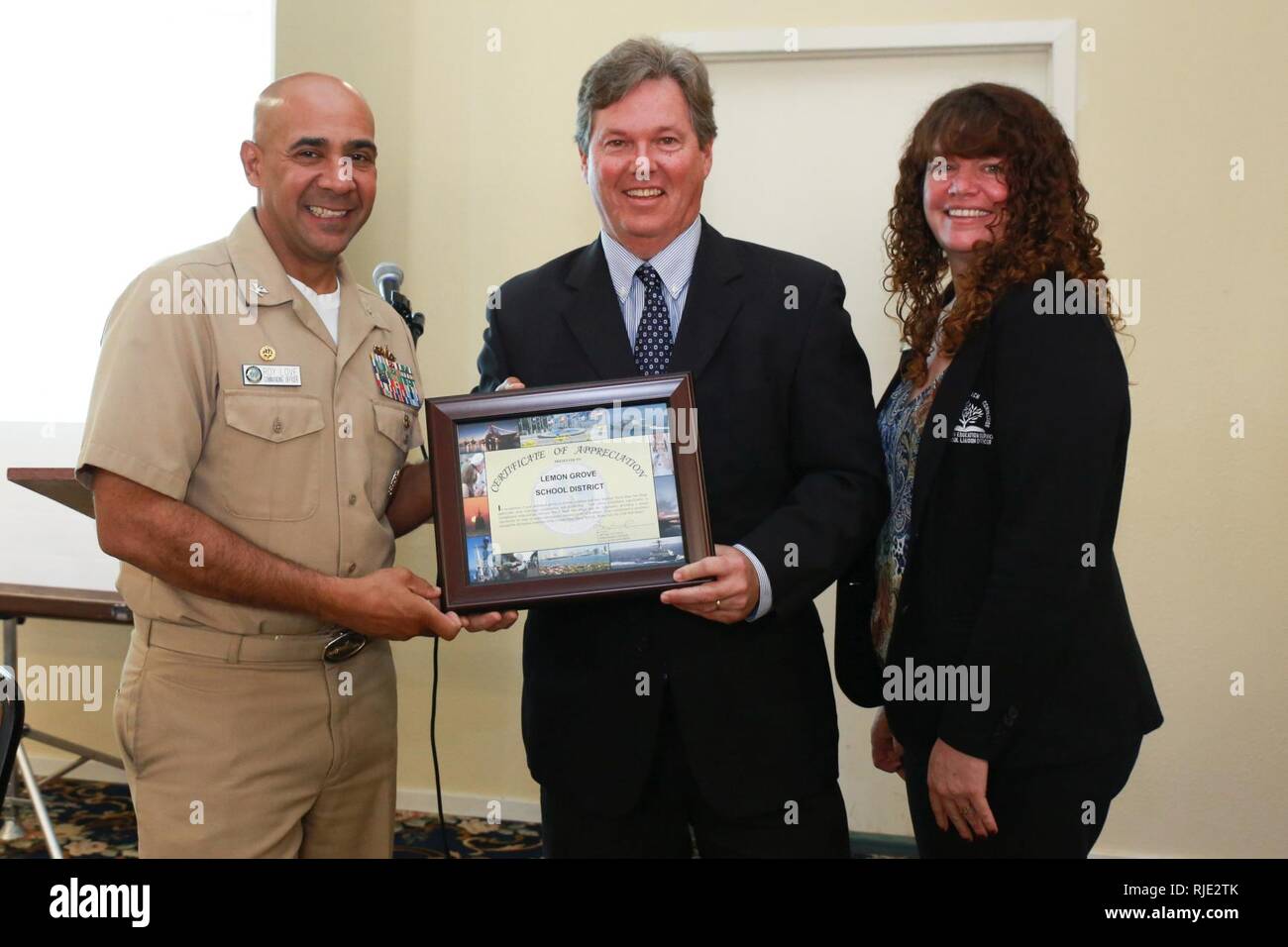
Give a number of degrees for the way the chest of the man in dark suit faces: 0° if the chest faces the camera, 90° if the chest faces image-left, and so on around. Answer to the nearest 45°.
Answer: approximately 0°

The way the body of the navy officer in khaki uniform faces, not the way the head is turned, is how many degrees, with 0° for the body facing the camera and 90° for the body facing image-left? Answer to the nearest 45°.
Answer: approximately 315°

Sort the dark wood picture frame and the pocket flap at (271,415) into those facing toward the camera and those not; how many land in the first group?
2

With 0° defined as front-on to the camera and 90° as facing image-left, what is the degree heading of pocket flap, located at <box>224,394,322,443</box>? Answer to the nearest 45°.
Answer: approximately 0°

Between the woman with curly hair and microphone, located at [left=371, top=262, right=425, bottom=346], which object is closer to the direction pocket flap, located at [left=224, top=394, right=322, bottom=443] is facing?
the woman with curly hair
